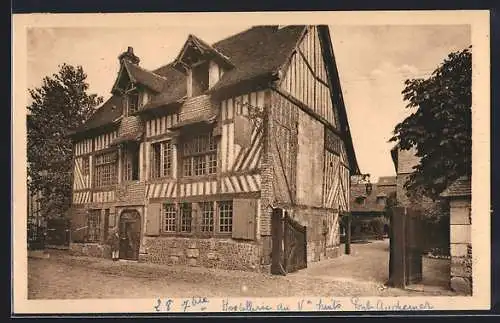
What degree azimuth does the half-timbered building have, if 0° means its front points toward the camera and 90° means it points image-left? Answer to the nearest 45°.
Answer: approximately 45°

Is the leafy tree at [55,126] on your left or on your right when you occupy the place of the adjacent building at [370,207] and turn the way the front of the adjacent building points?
on your right

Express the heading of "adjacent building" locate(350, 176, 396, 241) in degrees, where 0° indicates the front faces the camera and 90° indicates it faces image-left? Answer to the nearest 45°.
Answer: approximately 0°
